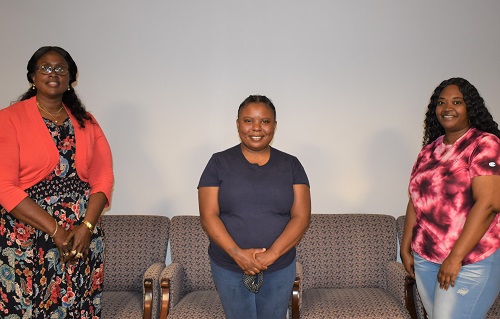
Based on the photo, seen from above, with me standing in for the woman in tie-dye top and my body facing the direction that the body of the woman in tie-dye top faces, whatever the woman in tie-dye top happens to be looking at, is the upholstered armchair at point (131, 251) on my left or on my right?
on my right

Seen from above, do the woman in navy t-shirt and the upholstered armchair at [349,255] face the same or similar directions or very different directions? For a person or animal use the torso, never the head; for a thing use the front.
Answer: same or similar directions

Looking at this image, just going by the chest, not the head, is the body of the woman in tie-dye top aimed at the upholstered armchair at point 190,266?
no

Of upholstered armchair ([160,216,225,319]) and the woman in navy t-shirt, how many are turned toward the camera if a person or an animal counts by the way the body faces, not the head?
2

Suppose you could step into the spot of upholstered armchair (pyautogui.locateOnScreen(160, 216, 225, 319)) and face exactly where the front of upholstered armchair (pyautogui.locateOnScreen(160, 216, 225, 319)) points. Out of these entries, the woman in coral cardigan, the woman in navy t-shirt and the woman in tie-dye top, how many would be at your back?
0

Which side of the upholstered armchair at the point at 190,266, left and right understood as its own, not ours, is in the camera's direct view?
front

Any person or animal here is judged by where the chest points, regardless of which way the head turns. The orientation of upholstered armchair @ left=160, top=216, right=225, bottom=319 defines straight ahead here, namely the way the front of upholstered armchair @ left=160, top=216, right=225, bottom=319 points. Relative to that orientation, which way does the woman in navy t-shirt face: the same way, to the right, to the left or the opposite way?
the same way

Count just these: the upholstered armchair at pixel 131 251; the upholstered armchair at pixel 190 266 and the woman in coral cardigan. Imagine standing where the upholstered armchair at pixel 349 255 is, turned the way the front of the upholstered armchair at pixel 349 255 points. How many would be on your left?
0

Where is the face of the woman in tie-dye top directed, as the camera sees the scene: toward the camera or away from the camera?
toward the camera

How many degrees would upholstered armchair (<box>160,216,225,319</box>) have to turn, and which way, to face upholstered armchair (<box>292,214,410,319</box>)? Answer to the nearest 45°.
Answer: approximately 90° to its left

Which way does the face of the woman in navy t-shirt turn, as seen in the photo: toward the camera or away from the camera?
toward the camera

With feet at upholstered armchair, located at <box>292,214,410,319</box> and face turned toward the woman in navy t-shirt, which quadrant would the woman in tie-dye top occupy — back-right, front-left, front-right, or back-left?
front-left

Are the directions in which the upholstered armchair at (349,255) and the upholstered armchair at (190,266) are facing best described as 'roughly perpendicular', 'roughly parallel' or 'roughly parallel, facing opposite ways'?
roughly parallel

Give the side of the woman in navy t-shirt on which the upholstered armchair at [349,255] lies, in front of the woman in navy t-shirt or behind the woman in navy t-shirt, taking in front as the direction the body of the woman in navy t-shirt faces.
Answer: behind

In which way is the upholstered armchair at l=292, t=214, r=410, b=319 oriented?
toward the camera

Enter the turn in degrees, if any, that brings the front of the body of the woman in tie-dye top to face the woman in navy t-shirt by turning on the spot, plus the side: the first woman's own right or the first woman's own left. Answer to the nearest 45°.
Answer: approximately 45° to the first woman's own right

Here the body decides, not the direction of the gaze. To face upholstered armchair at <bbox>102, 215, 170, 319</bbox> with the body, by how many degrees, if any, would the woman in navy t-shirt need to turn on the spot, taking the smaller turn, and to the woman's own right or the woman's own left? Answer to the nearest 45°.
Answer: approximately 135° to the woman's own right

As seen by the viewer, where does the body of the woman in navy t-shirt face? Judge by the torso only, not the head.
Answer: toward the camera

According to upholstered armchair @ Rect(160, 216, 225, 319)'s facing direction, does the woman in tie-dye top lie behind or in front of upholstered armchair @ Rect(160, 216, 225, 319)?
in front
